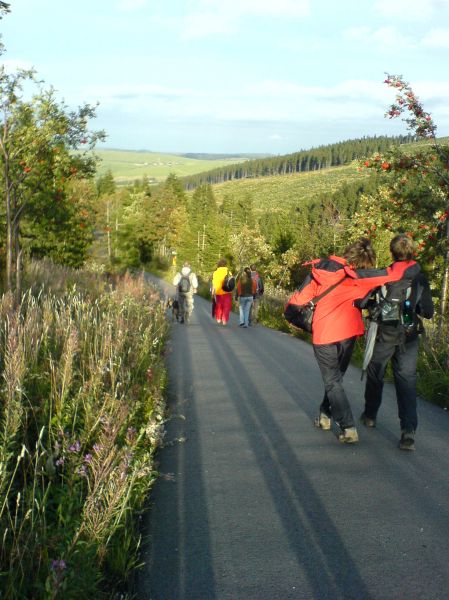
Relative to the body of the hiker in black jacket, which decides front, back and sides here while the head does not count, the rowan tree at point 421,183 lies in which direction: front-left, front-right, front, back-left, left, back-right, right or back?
front

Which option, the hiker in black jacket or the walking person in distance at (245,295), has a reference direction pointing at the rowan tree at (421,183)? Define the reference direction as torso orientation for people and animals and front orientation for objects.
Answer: the hiker in black jacket

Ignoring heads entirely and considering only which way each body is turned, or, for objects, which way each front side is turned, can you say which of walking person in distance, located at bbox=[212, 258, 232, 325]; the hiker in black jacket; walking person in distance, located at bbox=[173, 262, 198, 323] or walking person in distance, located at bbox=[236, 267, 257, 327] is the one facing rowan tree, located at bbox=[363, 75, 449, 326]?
the hiker in black jacket

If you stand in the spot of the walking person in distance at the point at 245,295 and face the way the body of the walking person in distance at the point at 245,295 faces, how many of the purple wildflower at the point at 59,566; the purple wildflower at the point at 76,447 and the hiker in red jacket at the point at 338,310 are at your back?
3

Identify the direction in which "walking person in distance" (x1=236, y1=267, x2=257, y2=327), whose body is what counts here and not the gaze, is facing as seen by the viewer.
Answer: away from the camera

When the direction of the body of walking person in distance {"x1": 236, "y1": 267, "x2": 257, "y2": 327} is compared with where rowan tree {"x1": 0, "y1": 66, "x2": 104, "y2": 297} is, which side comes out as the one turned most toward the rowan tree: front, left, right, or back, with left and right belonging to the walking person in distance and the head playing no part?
left

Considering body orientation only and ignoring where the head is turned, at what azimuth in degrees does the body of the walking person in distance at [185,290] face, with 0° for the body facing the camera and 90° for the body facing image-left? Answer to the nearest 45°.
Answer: approximately 180°

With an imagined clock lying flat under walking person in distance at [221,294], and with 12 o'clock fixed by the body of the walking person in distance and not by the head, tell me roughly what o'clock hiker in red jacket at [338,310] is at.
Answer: The hiker in red jacket is roughly at 6 o'clock from the walking person in distance.

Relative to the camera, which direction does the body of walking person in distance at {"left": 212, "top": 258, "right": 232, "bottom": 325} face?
away from the camera

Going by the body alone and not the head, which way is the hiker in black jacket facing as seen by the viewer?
away from the camera

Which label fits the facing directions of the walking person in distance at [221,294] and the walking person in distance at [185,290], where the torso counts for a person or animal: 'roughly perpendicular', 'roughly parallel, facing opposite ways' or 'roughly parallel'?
roughly parallel

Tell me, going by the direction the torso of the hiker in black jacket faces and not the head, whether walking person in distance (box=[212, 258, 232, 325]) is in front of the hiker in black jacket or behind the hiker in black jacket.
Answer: in front

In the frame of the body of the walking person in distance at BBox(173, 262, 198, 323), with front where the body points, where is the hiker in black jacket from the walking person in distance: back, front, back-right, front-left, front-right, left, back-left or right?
back

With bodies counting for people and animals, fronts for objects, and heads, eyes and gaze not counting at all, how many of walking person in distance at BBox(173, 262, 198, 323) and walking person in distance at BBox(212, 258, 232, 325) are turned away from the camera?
2
